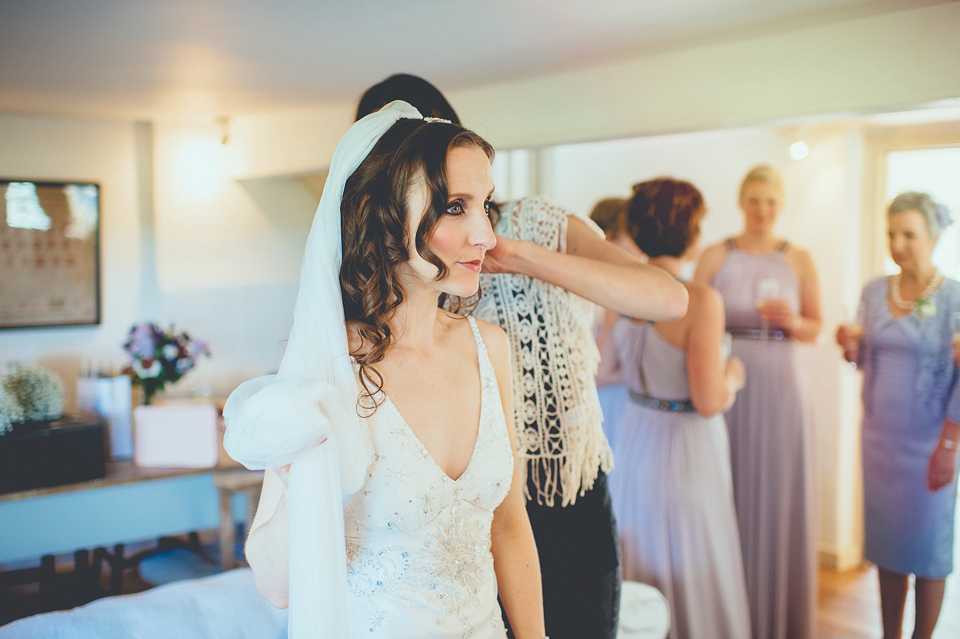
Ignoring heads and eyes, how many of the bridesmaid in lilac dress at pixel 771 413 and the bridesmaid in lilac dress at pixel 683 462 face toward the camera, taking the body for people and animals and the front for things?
1

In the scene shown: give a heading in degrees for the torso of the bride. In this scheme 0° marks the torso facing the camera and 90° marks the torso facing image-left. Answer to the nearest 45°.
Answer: approximately 315°

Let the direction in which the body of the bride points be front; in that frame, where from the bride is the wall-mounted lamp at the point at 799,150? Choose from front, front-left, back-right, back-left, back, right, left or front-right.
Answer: left

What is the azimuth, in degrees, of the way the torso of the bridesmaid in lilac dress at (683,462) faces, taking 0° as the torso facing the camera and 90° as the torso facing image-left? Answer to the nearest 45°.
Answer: approximately 225°

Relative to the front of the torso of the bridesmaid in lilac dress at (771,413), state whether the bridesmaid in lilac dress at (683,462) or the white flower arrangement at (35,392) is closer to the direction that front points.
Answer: the bridesmaid in lilac dress

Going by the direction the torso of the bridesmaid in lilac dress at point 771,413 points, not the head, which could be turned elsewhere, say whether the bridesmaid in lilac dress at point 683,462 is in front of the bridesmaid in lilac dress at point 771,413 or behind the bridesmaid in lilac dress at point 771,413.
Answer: in front

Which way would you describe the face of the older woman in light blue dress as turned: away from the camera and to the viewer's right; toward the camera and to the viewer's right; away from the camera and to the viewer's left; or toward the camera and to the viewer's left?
toward the camera and to the viewer's left

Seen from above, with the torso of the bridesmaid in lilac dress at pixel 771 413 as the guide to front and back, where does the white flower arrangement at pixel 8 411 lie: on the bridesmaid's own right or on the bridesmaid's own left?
on the bridesmaid's own right

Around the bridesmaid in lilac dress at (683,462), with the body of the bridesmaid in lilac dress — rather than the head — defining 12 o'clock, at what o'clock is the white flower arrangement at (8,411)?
The white flower arrangement is roughly at 7 o'clock from the bridesmaid in lilac dress.

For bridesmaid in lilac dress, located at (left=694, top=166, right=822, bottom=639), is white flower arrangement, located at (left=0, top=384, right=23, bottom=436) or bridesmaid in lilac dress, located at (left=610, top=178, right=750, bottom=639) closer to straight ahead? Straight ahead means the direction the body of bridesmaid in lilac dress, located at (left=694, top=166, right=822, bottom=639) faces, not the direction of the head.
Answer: the bridesmaid in lilac dress

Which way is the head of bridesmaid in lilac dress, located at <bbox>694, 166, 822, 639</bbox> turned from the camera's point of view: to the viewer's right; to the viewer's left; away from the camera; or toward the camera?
toward the camera

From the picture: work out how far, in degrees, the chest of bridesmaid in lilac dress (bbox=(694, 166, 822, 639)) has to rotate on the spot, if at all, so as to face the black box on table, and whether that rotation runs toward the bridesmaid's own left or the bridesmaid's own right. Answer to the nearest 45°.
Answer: approximately 45° to the bridesmaid's own right

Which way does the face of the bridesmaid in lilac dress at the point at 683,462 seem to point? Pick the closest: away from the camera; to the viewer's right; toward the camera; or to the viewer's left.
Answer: away from the camera

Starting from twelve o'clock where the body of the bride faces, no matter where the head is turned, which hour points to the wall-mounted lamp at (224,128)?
The wall-mounted lamp is roughly at 7 o'clock from the bride.

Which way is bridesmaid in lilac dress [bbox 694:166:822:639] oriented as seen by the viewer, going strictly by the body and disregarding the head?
toward the camera

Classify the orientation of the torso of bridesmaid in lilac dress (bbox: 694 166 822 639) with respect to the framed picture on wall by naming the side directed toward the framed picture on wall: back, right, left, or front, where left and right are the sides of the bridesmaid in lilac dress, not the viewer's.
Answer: right

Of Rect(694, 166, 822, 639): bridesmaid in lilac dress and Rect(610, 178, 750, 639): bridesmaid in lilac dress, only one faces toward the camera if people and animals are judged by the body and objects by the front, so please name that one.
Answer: Rect(694, 166, 822, 639): bridesmaid in lilac dress
